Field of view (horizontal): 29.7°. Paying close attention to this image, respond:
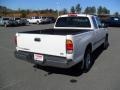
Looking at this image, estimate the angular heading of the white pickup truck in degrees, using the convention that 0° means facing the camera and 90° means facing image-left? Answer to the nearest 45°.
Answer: approximately 225°
